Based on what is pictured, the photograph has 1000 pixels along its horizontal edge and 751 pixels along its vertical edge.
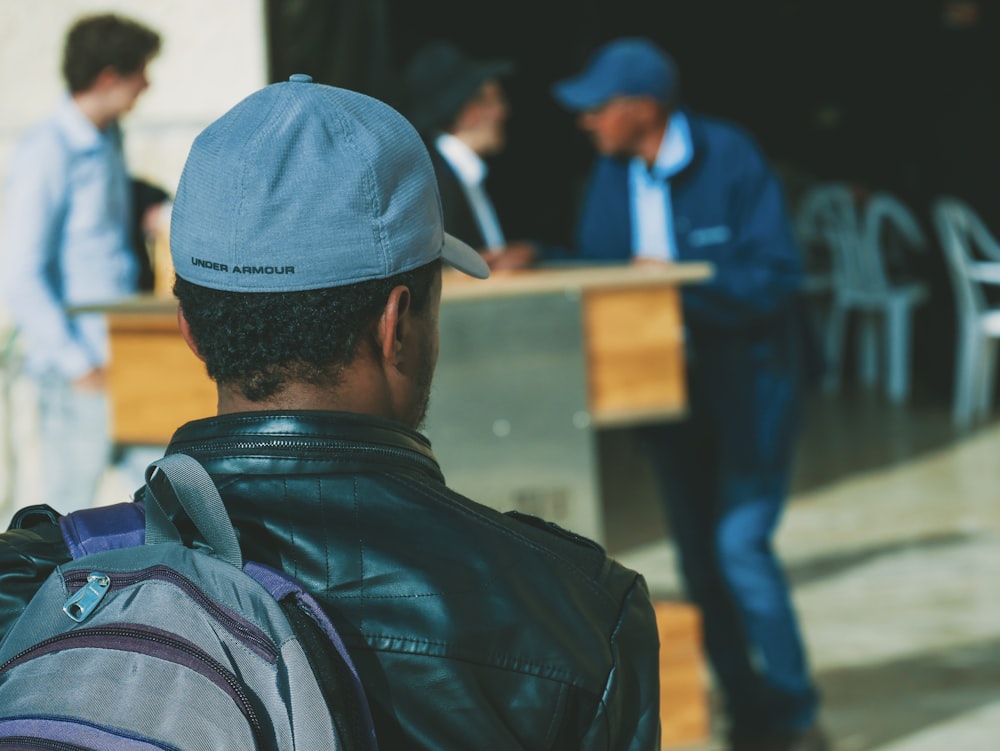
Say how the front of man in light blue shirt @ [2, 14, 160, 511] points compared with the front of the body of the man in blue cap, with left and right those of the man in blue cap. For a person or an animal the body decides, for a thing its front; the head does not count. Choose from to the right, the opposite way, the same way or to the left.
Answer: the opposite way

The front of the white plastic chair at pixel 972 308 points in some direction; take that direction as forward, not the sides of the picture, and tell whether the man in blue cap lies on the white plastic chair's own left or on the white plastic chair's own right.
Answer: on the white plastic chair's own right

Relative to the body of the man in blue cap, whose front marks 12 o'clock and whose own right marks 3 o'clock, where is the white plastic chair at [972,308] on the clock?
The white plastic chair is roughly at 5 o'clock from the man in blue cap.

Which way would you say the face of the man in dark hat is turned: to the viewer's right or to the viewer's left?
to the viewer's right

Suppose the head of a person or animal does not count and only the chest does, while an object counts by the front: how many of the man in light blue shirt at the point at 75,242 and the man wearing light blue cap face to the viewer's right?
1

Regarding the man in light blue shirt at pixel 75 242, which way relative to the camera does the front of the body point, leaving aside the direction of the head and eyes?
to the viewer's right

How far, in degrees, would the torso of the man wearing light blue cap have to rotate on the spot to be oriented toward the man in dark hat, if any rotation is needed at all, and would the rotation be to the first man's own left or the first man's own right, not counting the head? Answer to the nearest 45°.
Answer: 0° — they already face them

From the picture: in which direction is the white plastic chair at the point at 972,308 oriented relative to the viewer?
to the viewer's right

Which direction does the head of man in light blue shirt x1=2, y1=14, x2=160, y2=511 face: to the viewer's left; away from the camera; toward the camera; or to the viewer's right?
to the viewer's right

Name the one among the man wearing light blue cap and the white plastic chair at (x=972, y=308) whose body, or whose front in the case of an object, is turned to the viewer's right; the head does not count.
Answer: the white plastic chair

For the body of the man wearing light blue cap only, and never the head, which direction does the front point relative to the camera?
away from the camera

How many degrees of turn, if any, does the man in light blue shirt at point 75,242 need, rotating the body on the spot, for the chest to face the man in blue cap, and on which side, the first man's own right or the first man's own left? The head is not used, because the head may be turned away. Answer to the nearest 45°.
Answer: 0° — they already face them

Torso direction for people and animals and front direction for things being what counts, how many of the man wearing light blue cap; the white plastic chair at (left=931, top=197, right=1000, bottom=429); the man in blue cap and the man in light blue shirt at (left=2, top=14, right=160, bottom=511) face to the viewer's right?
2
